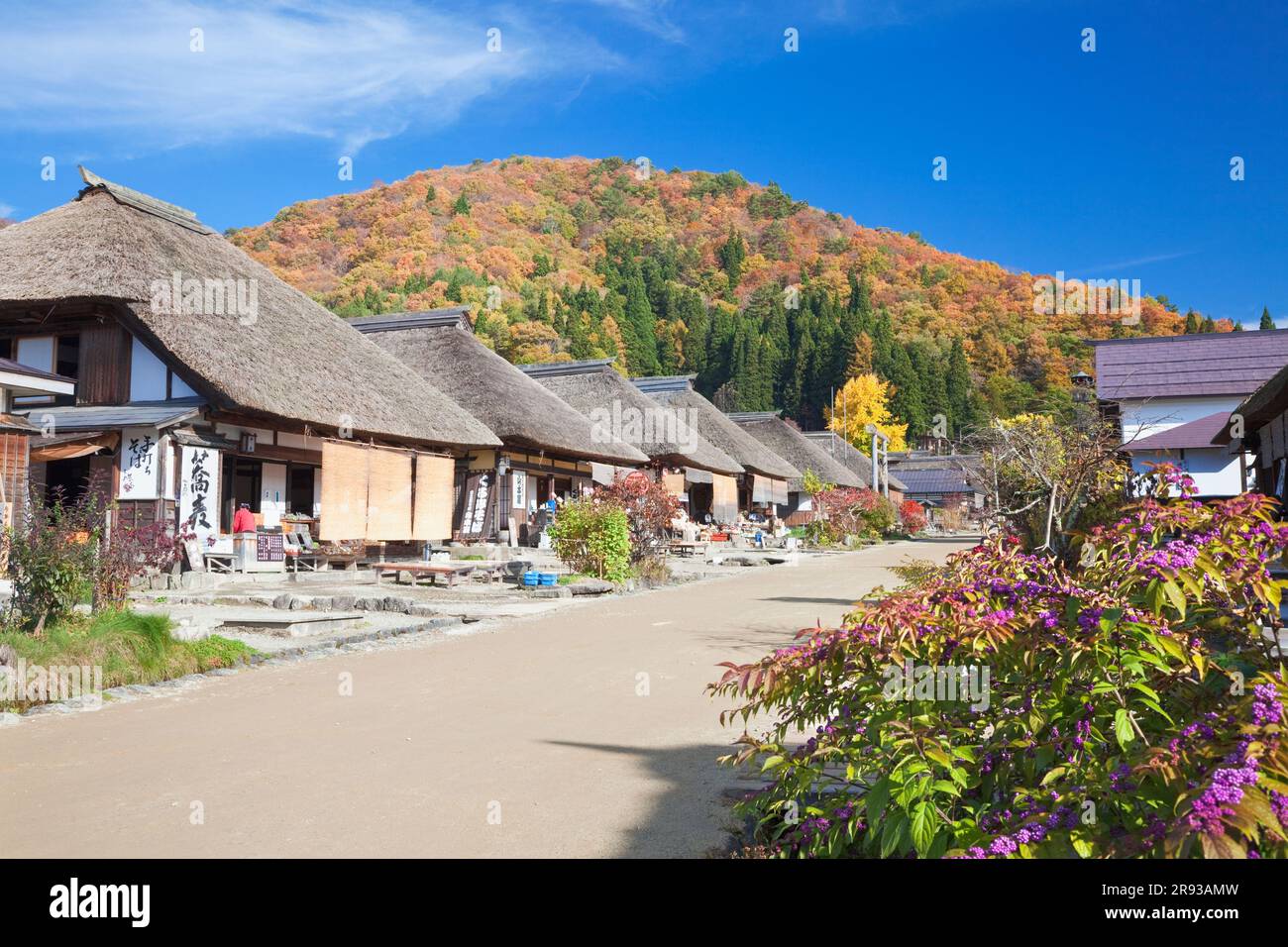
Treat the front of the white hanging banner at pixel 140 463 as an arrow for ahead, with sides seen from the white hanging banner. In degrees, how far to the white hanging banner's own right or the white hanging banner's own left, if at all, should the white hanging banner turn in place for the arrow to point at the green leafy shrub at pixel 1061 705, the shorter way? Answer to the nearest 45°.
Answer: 0° — it already faces it

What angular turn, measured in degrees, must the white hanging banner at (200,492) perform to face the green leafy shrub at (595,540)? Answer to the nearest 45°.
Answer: approximately 90° to its left

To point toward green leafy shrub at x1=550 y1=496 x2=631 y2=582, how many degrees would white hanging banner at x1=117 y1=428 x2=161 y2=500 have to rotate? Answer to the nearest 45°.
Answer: approximately 90° to its left

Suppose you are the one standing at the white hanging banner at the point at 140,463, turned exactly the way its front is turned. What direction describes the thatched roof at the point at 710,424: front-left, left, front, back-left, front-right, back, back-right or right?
back-left

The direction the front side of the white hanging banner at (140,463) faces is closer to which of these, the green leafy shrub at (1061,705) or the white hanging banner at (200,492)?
the green leafy shrub
